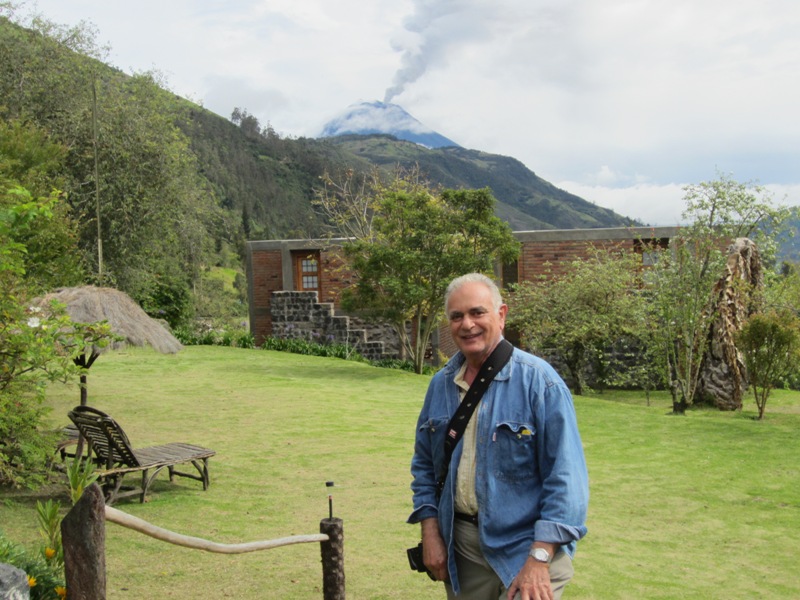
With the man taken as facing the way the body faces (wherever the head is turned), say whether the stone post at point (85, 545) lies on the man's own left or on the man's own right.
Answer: on the man's own right

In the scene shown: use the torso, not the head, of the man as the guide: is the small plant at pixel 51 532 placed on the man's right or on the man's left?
on the man's right

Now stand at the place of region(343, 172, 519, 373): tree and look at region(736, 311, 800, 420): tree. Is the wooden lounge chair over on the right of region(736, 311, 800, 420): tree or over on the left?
right

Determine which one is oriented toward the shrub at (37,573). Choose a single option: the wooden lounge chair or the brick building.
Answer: the brick building

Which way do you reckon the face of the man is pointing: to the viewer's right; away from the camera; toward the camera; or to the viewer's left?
toward the camera

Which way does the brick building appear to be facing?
toward the camera

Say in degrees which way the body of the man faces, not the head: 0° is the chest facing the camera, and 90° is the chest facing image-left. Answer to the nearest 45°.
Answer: approximately 45°

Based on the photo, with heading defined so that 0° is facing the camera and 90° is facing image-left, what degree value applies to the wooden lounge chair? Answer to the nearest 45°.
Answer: approximately 225°

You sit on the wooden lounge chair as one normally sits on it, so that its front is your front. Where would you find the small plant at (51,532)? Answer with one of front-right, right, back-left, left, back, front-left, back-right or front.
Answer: back-right

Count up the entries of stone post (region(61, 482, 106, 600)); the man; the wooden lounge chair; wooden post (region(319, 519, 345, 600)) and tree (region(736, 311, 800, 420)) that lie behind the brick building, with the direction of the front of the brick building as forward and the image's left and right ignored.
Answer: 0

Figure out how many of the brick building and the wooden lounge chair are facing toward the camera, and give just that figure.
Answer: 1

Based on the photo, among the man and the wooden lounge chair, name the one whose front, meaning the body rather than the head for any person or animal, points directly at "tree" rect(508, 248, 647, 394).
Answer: the wooden lounge chair

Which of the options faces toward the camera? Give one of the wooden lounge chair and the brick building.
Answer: the brick building

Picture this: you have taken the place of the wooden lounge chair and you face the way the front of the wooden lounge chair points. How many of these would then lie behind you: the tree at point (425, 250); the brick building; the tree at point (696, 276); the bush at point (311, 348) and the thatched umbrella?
0

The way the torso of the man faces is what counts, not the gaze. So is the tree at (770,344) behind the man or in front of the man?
behind

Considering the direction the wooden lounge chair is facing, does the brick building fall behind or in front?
in front

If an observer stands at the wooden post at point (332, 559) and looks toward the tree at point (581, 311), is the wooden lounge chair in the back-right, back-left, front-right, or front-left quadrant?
front-left
